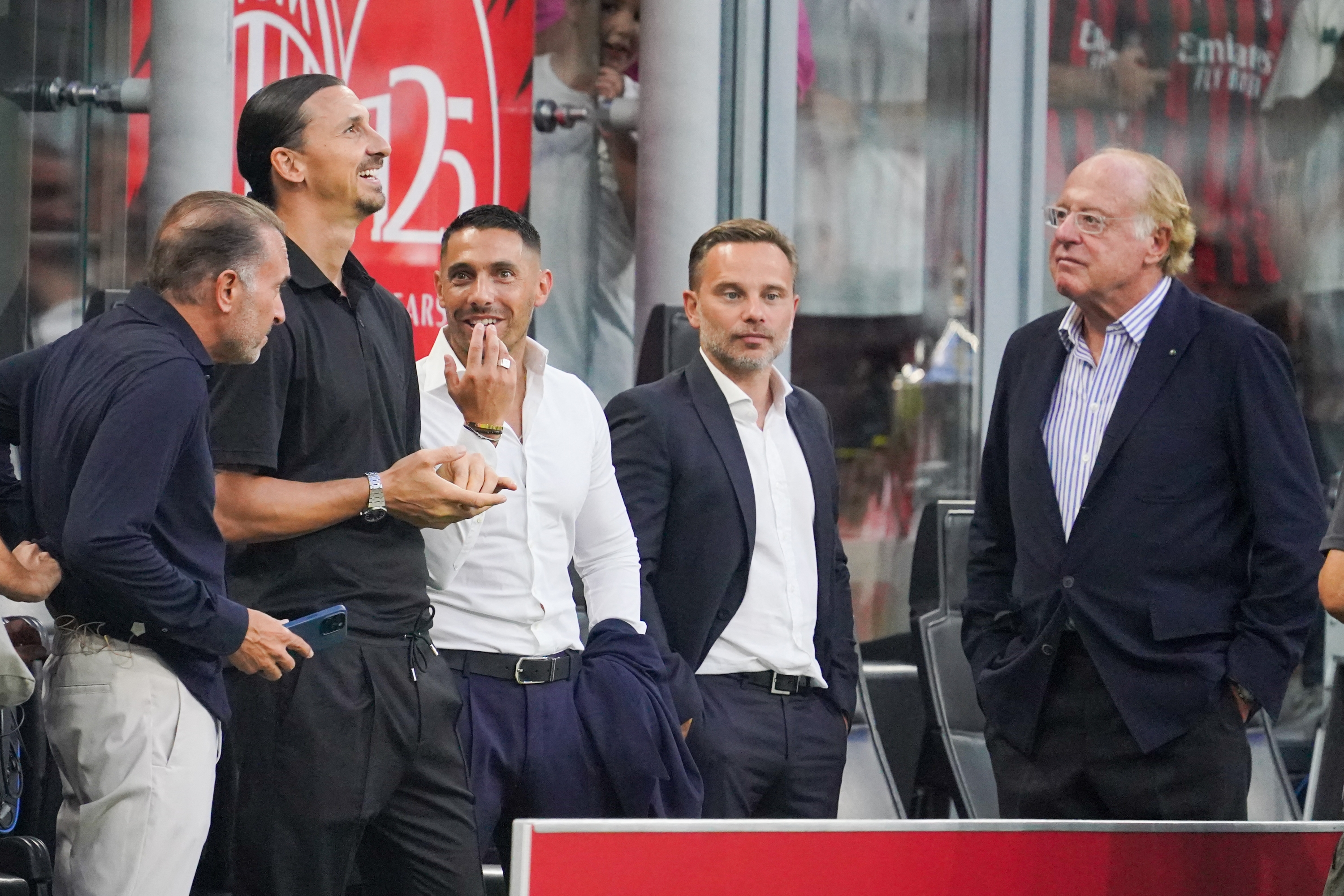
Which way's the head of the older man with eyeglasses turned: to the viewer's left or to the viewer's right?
to the viewer's left

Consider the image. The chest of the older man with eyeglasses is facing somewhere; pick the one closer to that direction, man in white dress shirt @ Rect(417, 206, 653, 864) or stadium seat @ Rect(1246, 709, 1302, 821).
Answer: the man in white dress shirt

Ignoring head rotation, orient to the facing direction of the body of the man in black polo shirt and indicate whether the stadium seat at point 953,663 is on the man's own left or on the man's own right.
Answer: on the man's own left

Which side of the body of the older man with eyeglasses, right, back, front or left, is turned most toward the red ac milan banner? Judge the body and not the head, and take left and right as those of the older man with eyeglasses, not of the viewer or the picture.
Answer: right

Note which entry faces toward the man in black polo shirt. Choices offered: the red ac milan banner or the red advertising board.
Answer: the red ac milan banner

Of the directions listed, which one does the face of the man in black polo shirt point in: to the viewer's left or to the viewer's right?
to the viewer's right

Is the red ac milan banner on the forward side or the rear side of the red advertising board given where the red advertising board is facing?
on the rear side

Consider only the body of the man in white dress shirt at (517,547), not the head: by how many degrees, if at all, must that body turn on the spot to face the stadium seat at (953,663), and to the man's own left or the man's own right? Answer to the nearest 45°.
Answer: approximately 135° to the man's own left

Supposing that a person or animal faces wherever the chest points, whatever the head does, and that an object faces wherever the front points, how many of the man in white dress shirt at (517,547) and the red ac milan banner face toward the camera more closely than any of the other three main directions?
2

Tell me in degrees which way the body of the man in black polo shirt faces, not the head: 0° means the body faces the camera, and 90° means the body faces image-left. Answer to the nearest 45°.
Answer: approximately 315°
